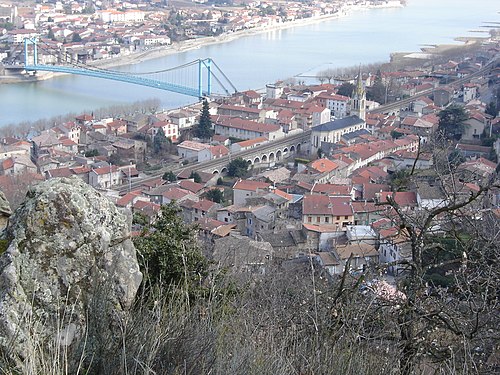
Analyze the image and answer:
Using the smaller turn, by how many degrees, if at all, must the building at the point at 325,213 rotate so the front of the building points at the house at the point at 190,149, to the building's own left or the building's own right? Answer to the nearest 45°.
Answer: approximately 135° to the building's own right

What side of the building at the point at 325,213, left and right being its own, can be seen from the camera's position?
front

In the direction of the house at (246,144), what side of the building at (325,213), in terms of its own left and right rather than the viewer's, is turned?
back

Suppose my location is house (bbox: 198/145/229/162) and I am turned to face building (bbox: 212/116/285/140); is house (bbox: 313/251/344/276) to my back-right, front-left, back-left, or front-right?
back-right

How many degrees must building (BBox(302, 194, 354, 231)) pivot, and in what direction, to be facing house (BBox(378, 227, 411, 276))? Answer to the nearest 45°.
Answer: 0° — it already faces it

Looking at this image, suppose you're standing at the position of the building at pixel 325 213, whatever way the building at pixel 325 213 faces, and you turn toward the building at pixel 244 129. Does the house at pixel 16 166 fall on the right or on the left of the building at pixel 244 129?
left

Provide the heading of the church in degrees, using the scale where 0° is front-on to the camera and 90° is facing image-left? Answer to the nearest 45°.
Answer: approximately 225°

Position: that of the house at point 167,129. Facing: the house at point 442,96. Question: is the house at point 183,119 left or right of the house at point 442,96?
left

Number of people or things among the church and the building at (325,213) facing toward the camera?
1

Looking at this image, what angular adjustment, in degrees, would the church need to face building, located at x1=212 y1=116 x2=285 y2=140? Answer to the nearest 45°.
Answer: approximately 135° to its left

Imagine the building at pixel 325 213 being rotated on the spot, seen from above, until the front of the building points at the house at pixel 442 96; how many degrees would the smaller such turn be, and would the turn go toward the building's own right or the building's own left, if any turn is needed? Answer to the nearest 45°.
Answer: approximately 180°

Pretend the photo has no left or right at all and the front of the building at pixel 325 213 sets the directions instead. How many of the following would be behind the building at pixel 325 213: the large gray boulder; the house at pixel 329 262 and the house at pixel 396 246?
0

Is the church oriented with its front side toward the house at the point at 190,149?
no

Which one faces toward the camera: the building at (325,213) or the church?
the building

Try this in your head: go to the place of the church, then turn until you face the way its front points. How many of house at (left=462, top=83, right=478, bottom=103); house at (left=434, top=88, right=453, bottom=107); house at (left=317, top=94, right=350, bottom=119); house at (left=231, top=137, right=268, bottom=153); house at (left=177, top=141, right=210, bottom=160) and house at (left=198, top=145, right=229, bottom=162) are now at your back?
3
